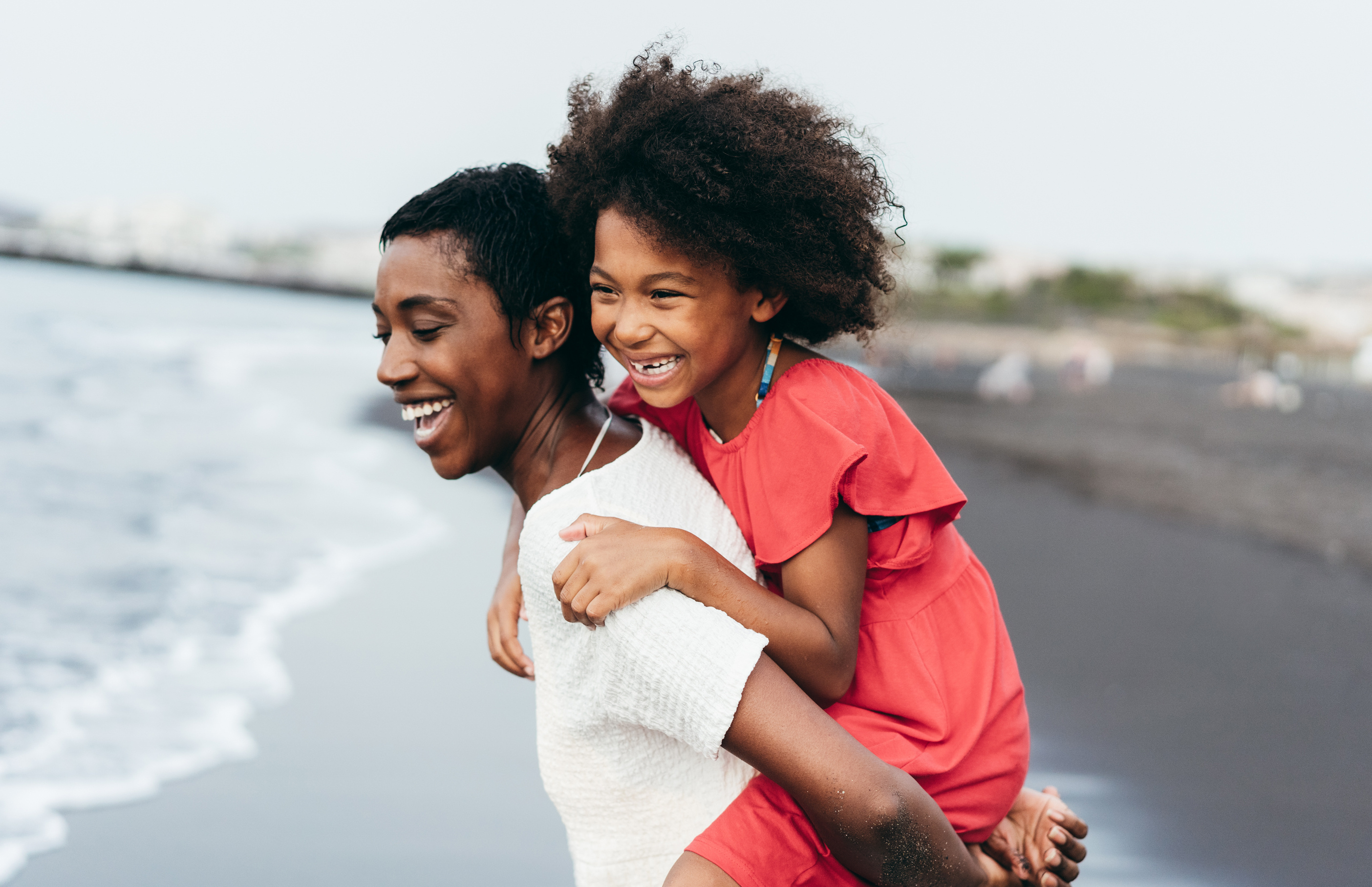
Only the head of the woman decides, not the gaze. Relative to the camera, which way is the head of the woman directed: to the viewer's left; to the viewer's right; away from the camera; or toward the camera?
to the viewer's left

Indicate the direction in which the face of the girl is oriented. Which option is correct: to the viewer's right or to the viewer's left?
to the viewer's left

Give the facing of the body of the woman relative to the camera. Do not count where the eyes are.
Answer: to the viewer's left
